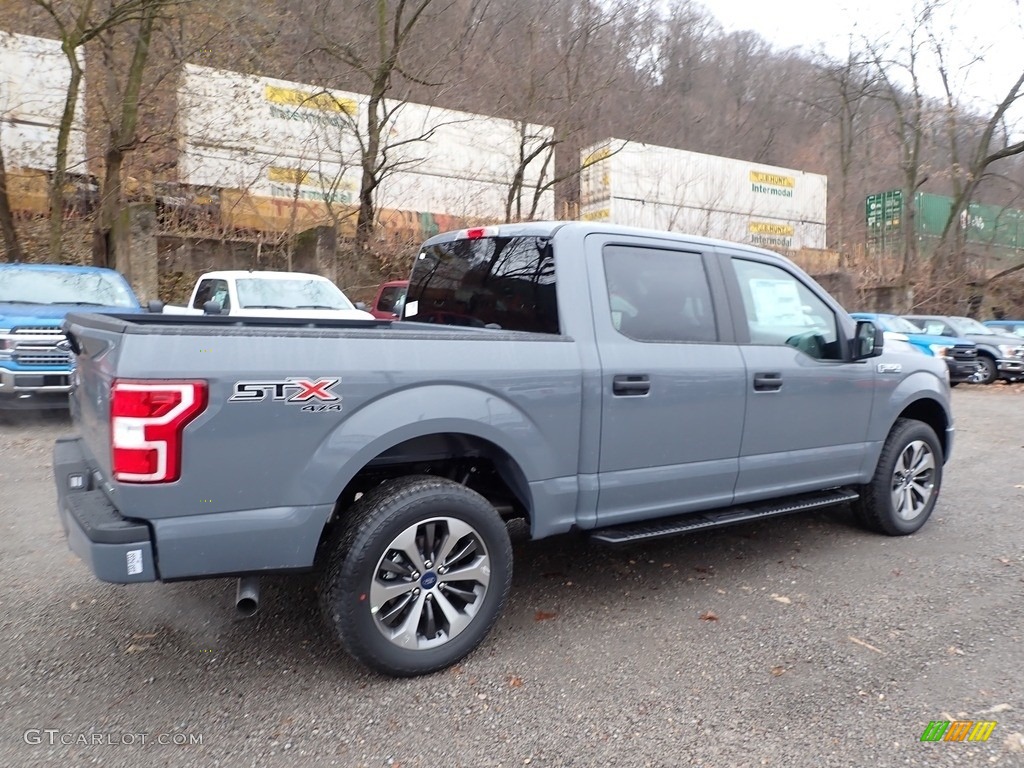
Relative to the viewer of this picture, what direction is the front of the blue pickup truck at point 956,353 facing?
facing the viewer and to the right of the viewer

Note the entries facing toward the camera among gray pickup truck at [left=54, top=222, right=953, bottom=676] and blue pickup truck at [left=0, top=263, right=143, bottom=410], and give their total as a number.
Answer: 1

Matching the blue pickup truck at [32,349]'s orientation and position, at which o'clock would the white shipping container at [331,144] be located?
The white shipping container is roughly at 7 o'clock from the blue pickup truck.

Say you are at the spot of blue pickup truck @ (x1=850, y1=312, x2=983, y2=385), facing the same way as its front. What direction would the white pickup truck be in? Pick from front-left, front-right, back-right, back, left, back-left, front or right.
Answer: right

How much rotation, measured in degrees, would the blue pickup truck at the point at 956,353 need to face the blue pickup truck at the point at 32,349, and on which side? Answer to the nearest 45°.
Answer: approximately 90° to its right

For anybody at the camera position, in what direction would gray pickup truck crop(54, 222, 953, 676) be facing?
facing away from the viewer and to the right of the viewer

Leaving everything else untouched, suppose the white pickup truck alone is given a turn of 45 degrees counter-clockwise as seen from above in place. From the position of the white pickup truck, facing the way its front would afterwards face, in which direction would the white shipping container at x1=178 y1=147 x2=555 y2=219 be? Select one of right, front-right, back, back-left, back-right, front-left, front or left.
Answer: left

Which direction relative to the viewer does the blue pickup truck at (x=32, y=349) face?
toward the camera

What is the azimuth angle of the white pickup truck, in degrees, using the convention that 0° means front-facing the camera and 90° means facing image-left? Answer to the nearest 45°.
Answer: approximately 315°

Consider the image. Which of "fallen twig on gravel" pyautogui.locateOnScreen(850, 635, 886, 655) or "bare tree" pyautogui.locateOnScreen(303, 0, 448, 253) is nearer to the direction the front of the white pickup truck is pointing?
the fallen twig on gravel

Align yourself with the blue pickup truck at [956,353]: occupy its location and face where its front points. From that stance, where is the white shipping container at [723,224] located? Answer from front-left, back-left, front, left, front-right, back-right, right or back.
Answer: back

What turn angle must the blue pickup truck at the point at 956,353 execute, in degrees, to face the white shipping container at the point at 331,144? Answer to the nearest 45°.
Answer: approximately 135° to its right
